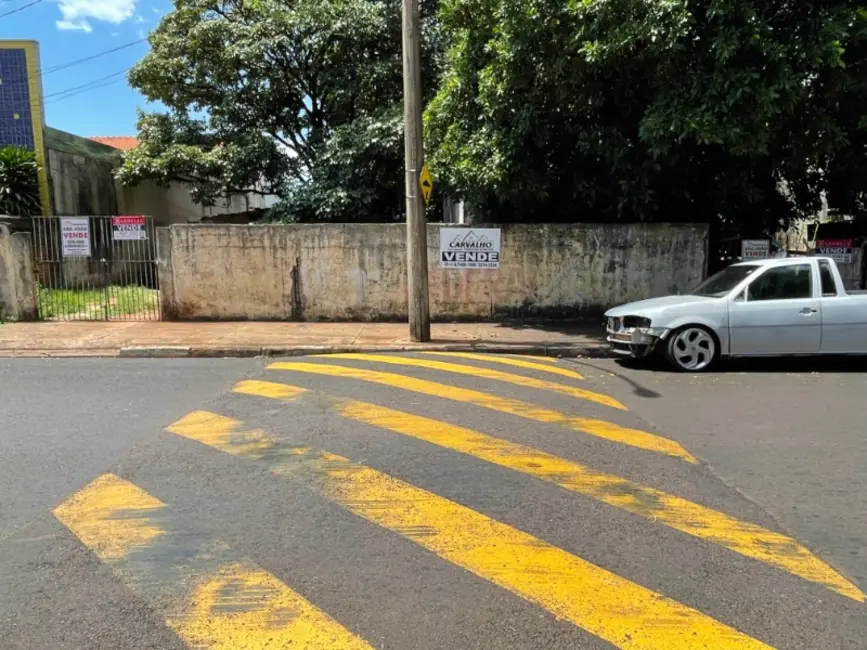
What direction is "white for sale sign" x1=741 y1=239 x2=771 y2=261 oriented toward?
toward the camera

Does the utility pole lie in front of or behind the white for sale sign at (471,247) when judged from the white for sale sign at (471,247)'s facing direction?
in front

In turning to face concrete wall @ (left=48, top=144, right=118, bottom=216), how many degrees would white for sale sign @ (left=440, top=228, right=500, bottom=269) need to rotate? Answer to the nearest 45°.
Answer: approximately 135° to its right

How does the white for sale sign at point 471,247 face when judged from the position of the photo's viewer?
facing the viewer

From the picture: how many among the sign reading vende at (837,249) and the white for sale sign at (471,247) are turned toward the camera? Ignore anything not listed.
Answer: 2

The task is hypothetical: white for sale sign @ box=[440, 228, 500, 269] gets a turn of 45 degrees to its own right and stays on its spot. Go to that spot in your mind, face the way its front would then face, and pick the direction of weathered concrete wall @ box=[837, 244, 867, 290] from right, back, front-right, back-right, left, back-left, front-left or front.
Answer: back-left

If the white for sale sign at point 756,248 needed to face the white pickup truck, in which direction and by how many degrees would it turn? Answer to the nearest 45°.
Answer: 0° — it already faces it

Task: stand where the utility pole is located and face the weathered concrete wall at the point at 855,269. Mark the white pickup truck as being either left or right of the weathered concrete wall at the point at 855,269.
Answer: right

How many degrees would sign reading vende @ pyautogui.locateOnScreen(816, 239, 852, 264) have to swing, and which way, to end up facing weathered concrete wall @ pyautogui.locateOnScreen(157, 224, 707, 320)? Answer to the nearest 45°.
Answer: approximately 45° to its right

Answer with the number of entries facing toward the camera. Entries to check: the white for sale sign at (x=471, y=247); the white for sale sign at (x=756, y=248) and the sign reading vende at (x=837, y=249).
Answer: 3

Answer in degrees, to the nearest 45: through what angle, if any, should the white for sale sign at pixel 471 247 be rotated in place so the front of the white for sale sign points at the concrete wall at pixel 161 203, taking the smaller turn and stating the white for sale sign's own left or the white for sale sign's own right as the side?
approximately 135° to the white for sale sign's own right

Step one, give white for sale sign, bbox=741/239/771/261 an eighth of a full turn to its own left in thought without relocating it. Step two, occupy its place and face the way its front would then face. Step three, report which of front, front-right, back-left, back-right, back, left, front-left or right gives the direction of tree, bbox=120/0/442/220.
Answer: back-right
